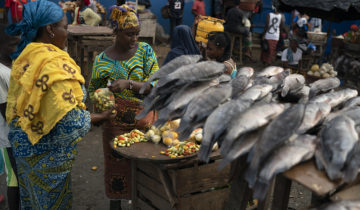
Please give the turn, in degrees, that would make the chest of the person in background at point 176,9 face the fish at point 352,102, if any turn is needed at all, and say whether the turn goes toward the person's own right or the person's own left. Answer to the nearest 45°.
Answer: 0° — they already face it

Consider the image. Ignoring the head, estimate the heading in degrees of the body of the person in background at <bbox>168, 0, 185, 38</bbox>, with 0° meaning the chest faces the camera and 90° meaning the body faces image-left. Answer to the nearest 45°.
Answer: approximately 0°
